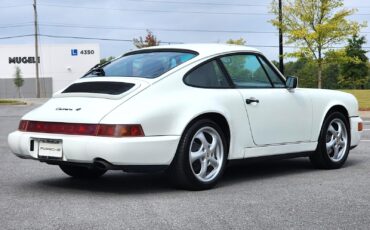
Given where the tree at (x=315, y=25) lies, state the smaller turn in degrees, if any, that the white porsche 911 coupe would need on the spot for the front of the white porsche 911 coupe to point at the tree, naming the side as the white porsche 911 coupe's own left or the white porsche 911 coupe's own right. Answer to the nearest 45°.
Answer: approximately 45° to the white porsche 911 coupe's own left

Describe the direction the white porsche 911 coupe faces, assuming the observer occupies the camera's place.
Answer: facing away from the viewer and to the right of the viewer
